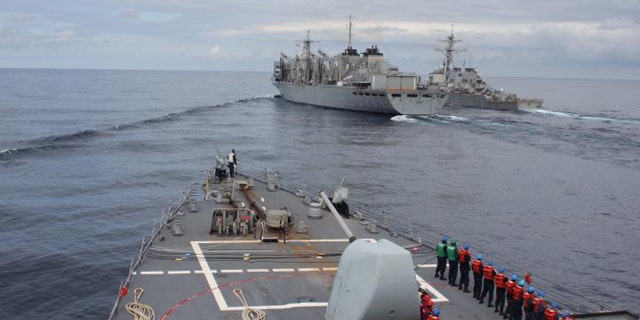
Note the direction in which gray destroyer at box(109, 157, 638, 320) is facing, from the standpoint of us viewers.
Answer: facing away from the viewer

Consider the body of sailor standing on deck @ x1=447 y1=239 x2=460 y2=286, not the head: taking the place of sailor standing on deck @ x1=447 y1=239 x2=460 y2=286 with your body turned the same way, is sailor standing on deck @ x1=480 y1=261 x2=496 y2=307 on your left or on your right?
on your right

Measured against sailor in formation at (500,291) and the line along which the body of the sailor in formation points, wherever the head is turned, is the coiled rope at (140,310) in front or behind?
behind

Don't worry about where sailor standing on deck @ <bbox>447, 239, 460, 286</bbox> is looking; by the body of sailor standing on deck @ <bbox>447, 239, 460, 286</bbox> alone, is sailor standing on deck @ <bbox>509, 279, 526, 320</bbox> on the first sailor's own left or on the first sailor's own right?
on the first sailor's own right

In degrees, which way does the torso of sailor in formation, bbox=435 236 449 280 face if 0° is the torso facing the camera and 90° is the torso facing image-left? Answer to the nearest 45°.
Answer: approximately 225°
